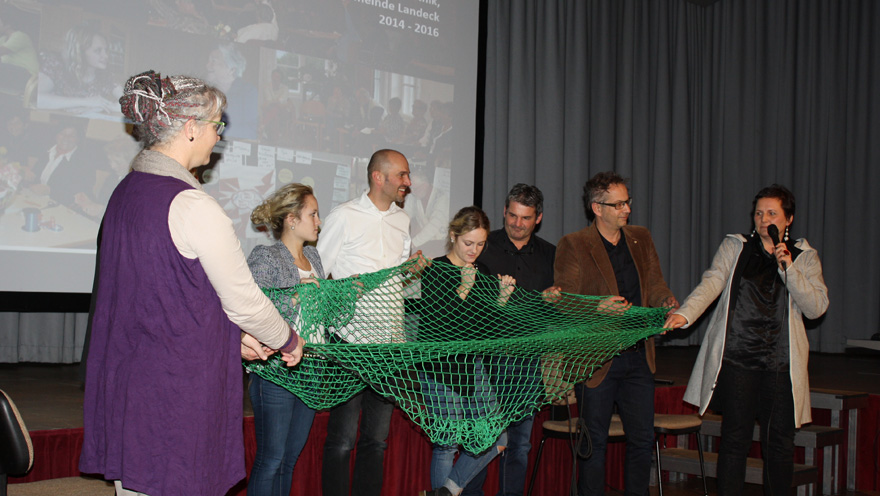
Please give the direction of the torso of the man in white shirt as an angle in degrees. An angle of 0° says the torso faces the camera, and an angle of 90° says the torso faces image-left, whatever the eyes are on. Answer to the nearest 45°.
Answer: approximately 315°

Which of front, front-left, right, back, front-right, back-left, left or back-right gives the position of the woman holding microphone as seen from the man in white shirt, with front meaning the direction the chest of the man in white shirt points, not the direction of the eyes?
front-left

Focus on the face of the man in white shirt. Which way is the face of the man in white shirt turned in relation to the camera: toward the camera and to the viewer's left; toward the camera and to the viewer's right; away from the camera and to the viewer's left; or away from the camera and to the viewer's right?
toward the camera and to the viewer's right

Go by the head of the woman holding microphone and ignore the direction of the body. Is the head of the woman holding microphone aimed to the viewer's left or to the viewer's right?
to the viewer's left

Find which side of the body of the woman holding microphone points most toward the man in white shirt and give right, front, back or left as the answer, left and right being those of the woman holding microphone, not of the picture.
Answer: right

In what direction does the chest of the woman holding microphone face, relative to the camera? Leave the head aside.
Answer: toward the camera

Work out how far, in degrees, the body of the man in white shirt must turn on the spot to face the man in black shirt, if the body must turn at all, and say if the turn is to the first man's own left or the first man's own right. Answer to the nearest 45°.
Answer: approximately 45° to the first man's own left

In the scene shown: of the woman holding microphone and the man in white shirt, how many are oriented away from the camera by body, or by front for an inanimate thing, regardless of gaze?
0
